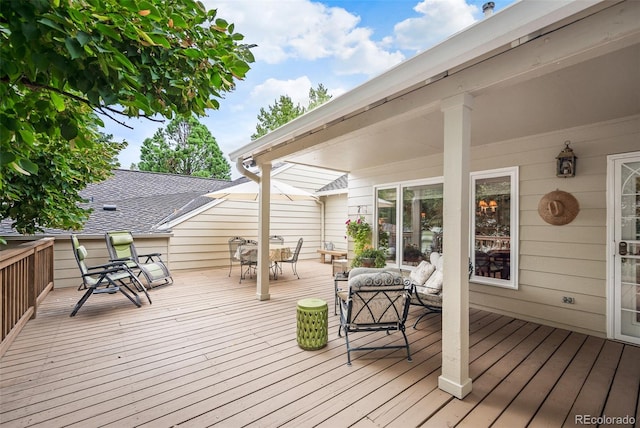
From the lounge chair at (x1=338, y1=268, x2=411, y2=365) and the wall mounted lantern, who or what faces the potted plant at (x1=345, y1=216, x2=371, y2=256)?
the lounge chair

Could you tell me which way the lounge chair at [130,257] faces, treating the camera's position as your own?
facing the viewer and to the right of the viewer

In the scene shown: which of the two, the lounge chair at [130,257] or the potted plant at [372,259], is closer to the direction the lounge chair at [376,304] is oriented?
the potted plant

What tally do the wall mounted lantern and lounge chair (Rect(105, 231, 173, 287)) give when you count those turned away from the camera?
0

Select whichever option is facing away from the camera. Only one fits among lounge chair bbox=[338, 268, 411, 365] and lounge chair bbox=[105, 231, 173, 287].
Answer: lounge chair bbox=[338, 268, 411, 365]

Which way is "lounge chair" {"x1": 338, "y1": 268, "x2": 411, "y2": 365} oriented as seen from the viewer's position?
away from the camera

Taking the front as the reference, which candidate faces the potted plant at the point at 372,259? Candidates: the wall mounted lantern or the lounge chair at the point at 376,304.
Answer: the lounge chair

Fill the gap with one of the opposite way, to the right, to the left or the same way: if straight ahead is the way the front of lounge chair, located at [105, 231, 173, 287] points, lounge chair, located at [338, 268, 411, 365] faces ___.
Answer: to the left

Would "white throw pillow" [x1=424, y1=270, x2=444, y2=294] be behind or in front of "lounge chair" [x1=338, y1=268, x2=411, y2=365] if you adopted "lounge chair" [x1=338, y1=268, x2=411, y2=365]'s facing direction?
in front

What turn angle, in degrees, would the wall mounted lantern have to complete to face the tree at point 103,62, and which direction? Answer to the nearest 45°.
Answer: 0° — it already faces it

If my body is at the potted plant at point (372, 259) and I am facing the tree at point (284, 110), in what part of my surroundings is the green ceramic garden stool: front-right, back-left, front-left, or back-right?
back-left

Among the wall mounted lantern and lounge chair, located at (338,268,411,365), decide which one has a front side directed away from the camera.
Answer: the lounge chair

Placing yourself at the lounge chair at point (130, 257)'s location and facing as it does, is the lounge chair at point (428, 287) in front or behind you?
in front

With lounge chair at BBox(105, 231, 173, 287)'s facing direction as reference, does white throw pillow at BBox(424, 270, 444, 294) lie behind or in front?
in front
